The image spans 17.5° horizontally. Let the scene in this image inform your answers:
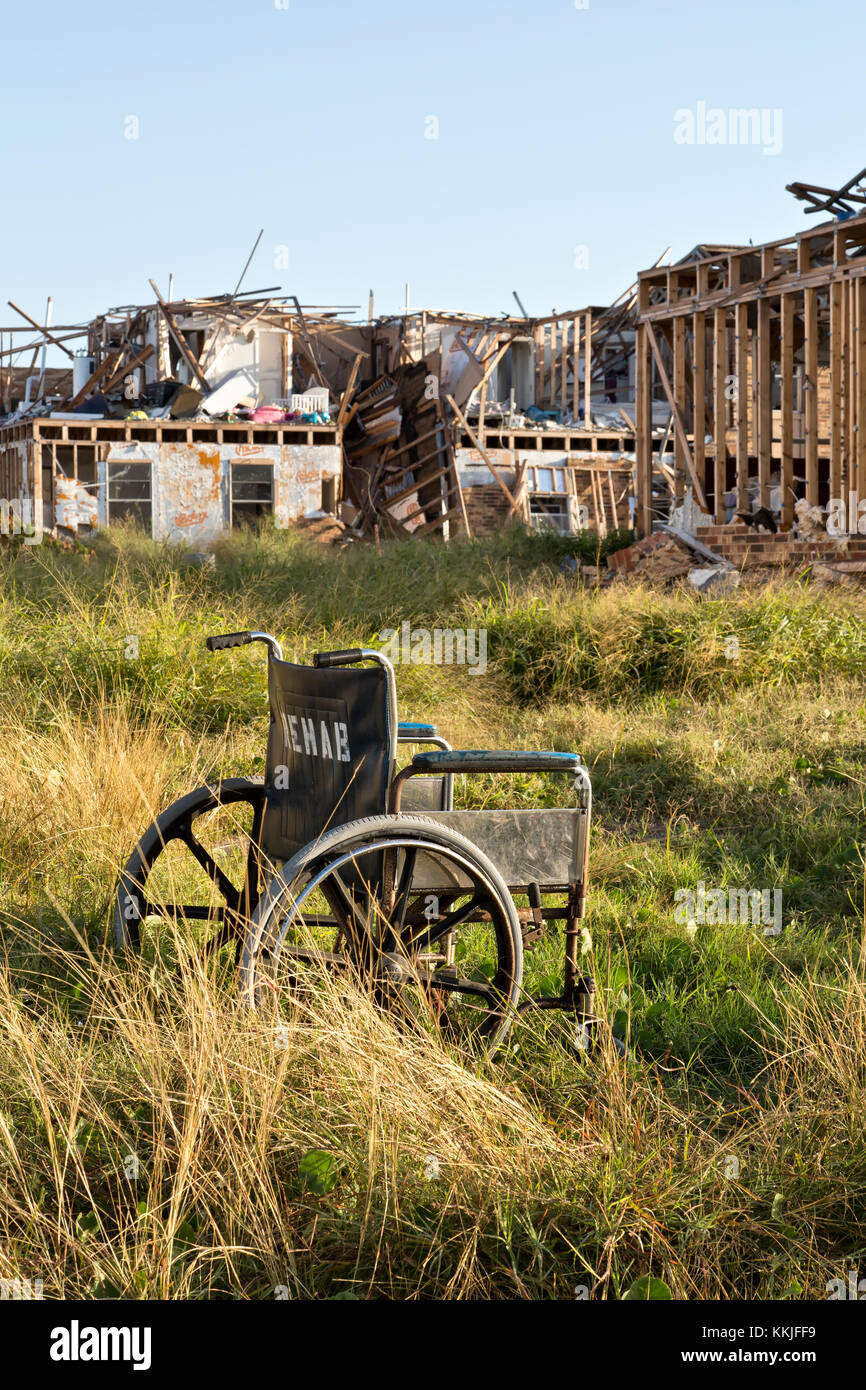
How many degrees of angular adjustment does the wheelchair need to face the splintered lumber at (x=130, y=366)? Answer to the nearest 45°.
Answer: approximately 45° to its left

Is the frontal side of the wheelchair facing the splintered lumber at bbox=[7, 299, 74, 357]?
no

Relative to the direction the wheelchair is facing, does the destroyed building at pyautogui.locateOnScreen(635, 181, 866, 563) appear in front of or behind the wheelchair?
in front

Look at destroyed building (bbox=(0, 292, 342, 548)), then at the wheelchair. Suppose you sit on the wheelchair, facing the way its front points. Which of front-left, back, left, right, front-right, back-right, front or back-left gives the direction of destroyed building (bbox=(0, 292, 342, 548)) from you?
front-left

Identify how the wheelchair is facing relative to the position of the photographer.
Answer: facing away from the viewer and to the right of the viewer

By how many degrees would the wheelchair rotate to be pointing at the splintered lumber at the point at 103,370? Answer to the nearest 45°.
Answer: approximately 45° to its left

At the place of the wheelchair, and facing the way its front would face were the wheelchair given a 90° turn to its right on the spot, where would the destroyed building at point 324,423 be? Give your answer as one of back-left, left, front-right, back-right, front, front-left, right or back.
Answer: back-left

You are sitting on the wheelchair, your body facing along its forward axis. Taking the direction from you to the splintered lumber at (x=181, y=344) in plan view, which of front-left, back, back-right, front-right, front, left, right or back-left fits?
front-left
